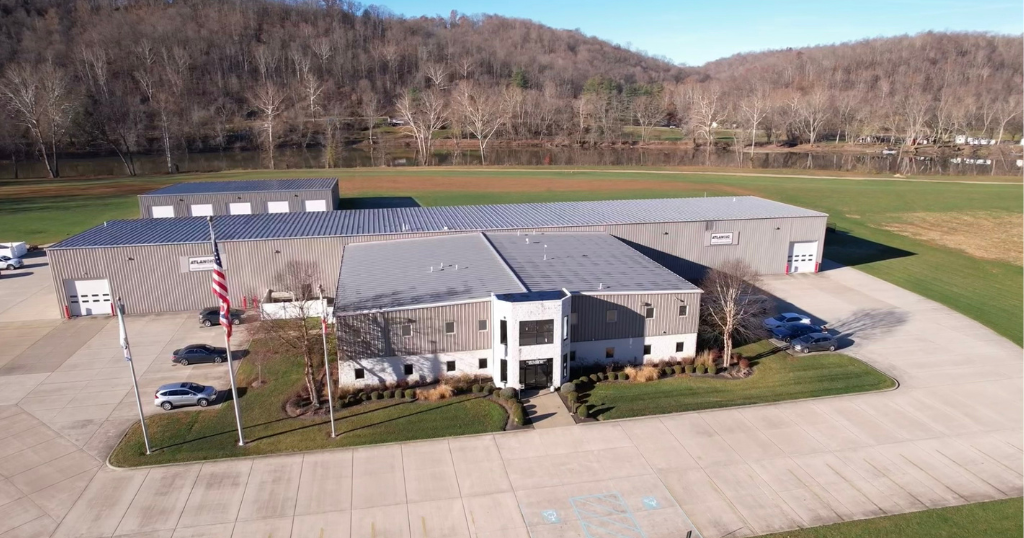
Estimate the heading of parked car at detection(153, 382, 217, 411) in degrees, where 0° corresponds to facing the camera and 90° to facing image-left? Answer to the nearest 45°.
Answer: approximately 270°

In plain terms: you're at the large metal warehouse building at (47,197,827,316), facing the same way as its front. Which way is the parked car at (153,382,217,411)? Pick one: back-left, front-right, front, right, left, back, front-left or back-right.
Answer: front

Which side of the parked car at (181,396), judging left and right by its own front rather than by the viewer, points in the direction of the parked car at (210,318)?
left

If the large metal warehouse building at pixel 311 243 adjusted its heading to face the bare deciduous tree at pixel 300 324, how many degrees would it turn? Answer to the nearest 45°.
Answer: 0° — it already faces it

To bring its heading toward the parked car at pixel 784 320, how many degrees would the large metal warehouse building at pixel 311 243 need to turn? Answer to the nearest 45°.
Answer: approximately 90° to its left

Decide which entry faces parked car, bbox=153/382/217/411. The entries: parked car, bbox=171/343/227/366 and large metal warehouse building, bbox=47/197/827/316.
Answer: the large metal warehouse building

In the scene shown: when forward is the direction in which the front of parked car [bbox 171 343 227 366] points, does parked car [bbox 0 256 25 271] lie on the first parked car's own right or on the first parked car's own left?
on the first parked car's own left

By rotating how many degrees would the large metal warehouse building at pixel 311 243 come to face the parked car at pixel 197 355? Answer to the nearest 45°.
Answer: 0° — it already faces it

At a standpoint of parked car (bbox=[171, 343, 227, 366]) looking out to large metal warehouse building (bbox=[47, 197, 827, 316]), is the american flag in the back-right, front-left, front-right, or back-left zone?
back-right

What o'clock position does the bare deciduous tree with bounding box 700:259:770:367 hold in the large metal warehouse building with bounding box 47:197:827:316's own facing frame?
The bare deciduous tree is roughly at 10 o'clock from the large metal warehouse building.

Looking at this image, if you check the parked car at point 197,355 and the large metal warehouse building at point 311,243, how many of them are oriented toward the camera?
1

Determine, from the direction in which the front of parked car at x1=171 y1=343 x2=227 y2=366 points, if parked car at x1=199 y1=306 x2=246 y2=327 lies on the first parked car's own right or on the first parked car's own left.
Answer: on the first parked car's own left

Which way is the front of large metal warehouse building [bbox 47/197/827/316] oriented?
toward the camera

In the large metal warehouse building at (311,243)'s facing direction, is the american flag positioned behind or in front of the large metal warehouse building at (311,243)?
in front

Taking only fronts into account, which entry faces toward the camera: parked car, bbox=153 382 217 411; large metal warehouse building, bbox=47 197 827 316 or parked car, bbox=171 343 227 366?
the large metal warehouse building

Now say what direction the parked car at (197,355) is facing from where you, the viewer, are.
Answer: facing to the right of the viewer
